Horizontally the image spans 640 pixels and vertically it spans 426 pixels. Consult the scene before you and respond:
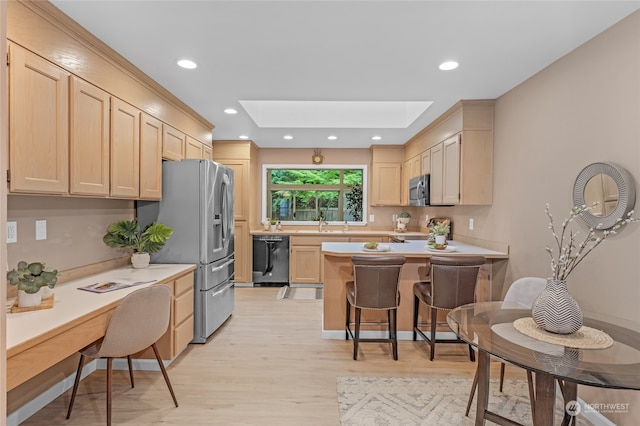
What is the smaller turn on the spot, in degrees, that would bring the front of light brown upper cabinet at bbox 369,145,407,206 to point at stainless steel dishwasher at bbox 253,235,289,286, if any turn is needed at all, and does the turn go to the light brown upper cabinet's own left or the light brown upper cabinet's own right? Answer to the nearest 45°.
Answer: approximately 90° to the light brown upper cabinet's own right

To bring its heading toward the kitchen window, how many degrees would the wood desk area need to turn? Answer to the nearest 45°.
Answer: approximately 90° to its left

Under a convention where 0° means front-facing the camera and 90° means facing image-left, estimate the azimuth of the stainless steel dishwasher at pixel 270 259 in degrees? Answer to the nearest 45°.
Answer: approximately 0°

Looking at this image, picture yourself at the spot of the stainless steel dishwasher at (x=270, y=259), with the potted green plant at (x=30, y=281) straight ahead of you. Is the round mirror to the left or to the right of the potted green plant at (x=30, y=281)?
left

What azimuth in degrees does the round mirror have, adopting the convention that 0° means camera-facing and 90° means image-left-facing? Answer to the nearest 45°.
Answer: approximately 45°

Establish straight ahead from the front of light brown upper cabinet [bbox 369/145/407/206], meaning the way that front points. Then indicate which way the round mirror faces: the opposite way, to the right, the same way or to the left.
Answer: to the right

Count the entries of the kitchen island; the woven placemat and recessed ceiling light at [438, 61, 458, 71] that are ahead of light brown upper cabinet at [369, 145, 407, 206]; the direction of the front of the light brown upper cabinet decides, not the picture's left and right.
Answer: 3

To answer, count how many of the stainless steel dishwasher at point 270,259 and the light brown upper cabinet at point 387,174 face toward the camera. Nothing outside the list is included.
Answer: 2

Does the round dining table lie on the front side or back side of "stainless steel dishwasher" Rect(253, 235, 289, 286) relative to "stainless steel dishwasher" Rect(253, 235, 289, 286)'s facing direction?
on the front side

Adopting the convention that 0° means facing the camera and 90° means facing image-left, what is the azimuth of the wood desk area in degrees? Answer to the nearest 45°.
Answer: approximately 315°

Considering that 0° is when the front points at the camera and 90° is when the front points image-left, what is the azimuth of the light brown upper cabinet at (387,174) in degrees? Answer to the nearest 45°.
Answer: approximately 0°

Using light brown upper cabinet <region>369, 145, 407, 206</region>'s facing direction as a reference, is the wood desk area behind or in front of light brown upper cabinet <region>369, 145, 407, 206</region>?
in front

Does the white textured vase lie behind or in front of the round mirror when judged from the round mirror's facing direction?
in front
